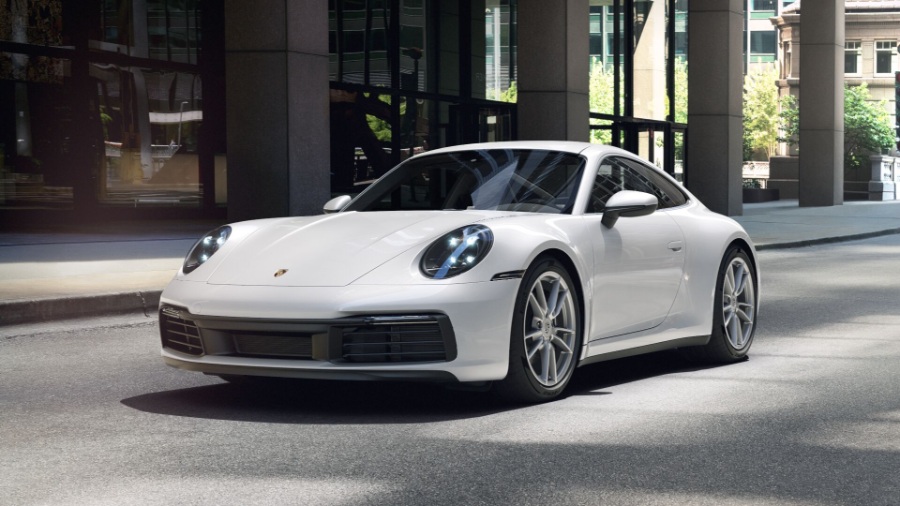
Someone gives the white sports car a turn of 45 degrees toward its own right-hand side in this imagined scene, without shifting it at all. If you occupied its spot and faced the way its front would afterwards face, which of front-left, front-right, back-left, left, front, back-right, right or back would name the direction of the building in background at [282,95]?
right

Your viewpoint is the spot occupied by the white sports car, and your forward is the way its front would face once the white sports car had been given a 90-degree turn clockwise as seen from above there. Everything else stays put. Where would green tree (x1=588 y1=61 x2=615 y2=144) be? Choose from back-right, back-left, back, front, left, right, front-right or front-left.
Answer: front-right

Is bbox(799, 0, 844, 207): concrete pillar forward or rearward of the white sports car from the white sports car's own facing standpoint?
rearward

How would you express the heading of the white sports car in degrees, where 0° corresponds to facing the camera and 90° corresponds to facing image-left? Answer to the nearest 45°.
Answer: approximately 45°
